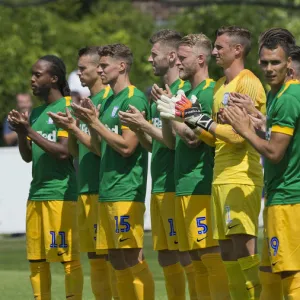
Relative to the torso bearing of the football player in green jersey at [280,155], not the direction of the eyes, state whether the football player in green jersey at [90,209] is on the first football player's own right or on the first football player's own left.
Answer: on the first football player's own right

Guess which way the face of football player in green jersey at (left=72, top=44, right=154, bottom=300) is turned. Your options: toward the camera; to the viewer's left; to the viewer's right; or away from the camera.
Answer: to the viewer's left

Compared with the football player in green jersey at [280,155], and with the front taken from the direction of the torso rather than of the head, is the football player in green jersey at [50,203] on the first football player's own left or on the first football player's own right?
on the first football player's own right

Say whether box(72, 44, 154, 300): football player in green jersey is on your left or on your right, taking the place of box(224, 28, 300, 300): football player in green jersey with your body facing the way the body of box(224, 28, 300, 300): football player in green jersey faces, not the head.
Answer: on your right

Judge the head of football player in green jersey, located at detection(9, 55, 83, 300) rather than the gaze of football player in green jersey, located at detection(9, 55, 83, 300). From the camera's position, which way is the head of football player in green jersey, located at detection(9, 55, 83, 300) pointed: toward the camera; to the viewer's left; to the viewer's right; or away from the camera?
to the viewer's left

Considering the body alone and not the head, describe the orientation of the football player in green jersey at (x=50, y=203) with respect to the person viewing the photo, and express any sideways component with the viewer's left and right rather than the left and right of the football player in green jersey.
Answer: facing the viewer and to the left of the viewer

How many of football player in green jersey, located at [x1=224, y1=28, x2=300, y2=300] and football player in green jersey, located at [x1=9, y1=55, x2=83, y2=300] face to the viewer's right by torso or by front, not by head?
0

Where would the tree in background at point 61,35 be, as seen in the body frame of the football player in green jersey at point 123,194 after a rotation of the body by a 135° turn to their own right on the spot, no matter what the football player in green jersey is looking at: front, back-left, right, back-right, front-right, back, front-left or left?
front

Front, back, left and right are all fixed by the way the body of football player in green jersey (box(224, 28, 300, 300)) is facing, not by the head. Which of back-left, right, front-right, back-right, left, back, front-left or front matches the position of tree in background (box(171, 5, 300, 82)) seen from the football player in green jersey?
back-right
